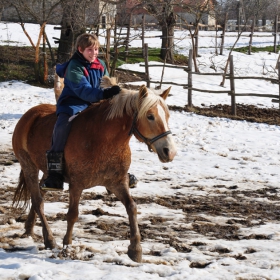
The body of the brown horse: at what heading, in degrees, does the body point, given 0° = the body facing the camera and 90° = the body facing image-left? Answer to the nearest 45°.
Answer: approximately 315°

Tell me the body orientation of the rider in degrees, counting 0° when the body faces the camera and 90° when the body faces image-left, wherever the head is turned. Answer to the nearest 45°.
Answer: approximately 315°
